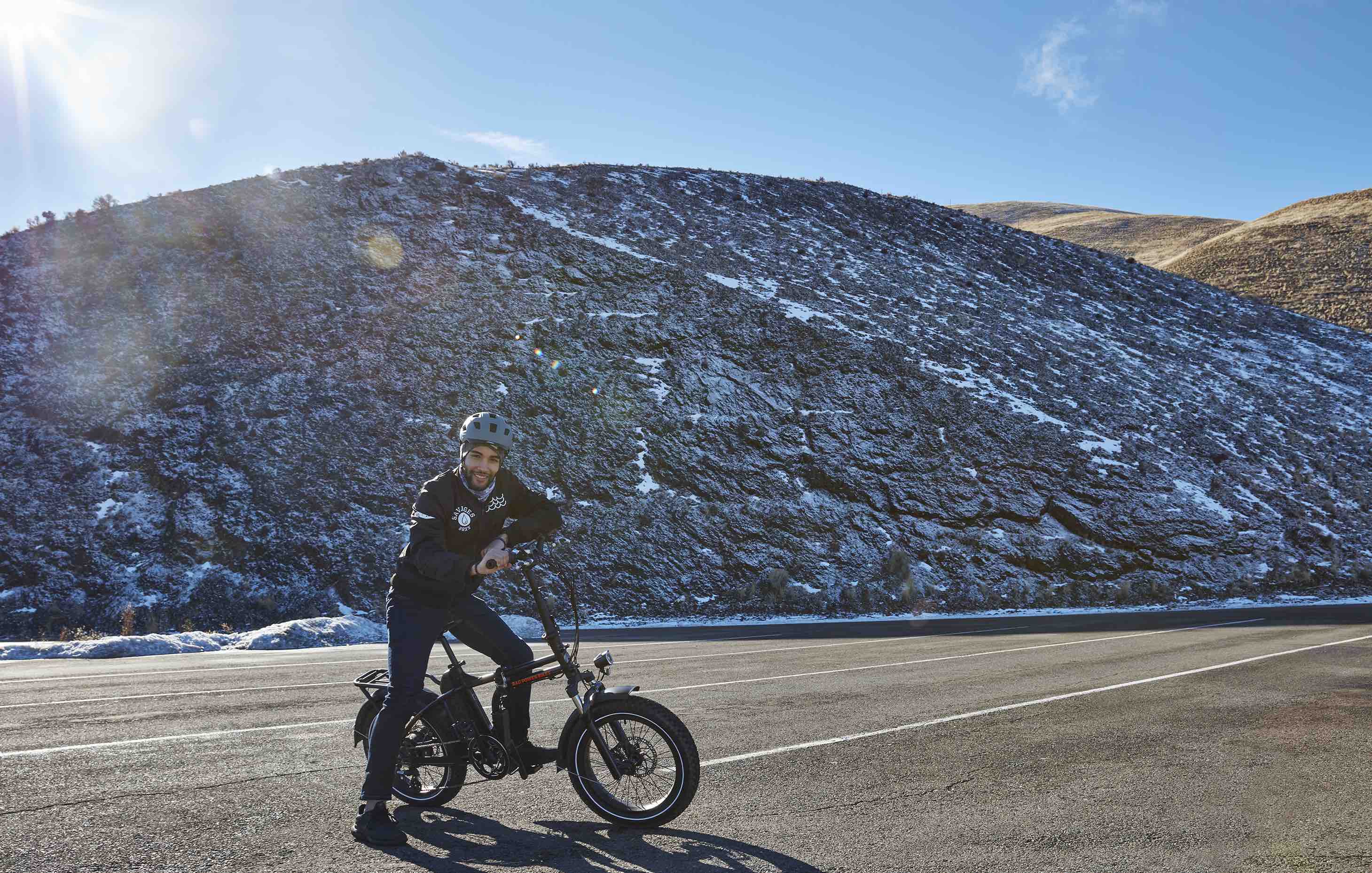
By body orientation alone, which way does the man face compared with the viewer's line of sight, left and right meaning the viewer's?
facing the viewer and to the right of the viewer
